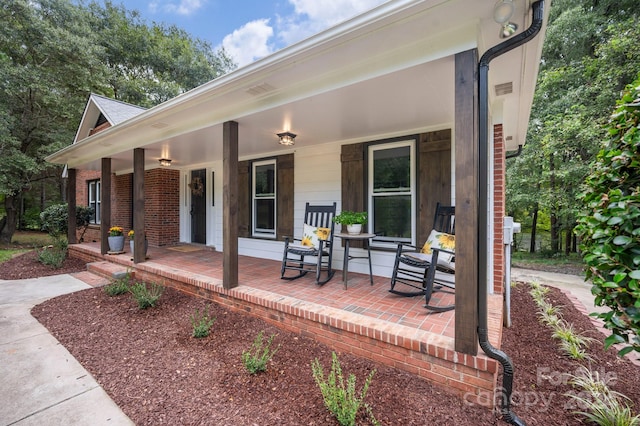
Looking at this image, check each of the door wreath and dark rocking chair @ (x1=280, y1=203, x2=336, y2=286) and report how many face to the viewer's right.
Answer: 0

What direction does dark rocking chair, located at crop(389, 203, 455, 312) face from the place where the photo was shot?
facing the viewer and to the left of the viewer

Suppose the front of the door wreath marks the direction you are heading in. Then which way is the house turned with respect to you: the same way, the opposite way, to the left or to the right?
the same way

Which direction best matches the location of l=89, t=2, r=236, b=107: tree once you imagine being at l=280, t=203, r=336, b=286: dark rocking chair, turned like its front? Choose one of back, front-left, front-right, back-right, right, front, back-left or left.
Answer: right

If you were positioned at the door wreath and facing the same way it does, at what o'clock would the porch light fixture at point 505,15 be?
The porch light fixture is roughly at 10 o'clock from the door wreath.

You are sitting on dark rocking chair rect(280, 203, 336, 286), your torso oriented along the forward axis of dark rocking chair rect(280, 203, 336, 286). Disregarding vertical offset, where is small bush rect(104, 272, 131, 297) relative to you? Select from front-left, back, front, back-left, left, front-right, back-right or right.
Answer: front-right

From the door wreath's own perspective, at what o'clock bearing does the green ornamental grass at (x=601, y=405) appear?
The green ornamental grass is roughly at 10 o'clock from the door wreath.

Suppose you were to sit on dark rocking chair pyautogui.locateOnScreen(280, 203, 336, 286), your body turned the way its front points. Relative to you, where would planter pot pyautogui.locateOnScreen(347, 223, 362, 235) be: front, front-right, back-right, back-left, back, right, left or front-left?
left

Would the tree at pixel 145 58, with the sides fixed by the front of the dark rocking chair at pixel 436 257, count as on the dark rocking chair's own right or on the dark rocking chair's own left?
on the dark rocking chair's own right

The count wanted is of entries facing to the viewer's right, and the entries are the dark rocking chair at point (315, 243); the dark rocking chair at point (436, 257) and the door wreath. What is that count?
0

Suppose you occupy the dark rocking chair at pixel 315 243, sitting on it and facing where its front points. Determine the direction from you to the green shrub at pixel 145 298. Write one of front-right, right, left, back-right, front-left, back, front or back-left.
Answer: front-right

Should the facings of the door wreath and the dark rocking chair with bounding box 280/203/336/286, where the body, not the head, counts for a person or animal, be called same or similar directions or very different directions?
same or similar directions

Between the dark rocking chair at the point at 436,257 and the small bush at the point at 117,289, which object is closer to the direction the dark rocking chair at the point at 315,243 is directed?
the small bush

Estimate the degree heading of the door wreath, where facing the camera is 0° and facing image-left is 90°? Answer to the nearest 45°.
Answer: approximately 45°
